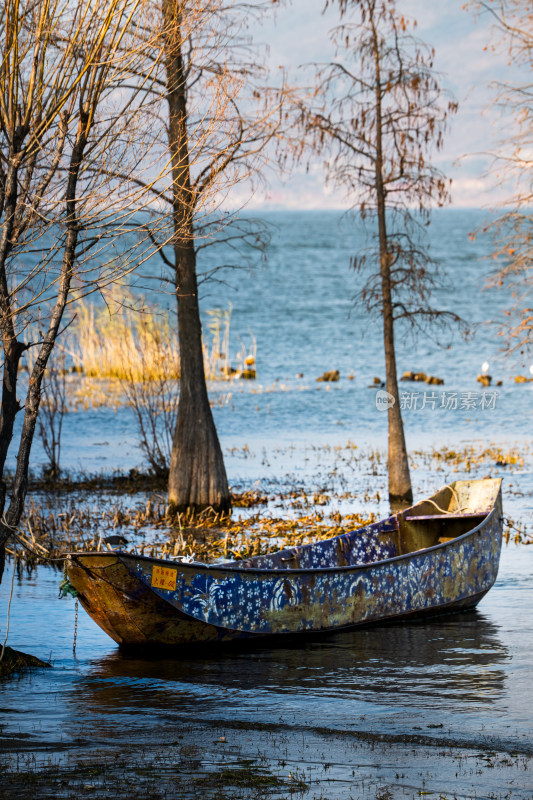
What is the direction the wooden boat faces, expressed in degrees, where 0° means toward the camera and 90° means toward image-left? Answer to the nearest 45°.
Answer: approximately 45°
